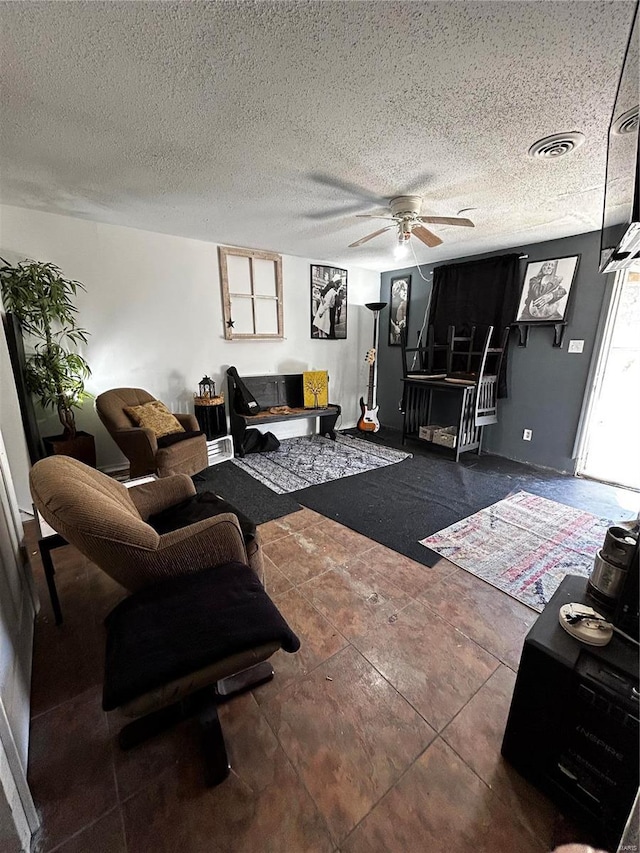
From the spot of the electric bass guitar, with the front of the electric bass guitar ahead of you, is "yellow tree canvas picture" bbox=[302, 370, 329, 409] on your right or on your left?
on your right

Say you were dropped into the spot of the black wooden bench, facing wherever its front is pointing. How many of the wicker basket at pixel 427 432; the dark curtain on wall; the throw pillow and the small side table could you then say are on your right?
2

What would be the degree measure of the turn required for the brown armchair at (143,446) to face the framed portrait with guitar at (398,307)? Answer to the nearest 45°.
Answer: approximately 45° to its left

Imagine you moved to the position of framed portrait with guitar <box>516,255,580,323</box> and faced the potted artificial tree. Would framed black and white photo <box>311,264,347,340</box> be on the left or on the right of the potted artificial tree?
right

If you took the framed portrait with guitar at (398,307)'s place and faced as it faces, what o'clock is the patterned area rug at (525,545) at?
The patterned area rug is roughly at 10 o'clock from the framed portrait with guitar.

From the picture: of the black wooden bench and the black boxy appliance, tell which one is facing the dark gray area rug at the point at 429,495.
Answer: the black wooden bench

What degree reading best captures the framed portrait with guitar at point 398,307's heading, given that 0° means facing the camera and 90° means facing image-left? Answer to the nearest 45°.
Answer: approximately 45°

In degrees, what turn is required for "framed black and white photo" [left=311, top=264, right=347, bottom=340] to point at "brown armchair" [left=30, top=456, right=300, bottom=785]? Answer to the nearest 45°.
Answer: approximately 45° to its right
